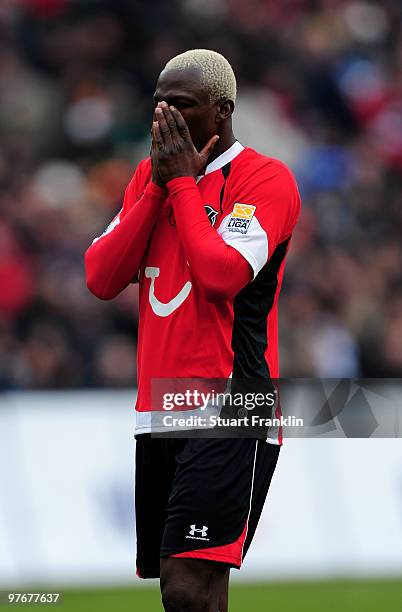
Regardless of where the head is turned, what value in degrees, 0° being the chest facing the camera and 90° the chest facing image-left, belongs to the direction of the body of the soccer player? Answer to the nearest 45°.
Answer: approximately 45°
